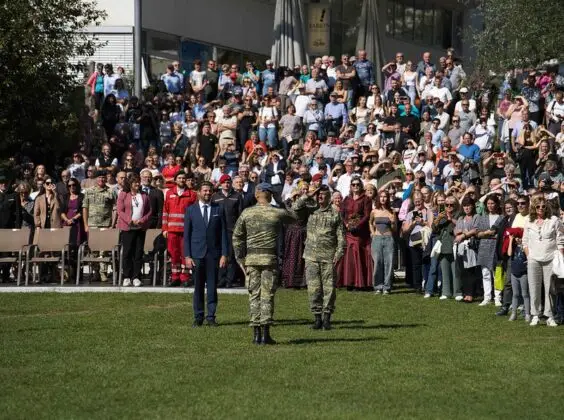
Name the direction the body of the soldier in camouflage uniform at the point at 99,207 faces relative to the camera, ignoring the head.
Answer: toward the camera

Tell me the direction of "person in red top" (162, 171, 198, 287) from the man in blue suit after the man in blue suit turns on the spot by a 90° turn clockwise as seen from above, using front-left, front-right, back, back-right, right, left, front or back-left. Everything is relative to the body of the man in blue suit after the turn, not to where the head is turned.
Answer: right

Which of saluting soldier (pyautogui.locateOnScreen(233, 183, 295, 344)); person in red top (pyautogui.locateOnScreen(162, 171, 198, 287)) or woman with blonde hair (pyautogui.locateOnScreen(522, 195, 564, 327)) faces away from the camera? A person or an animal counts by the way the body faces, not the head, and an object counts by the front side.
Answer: the saluting soldier

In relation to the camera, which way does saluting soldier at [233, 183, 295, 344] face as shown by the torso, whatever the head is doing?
away from the camera

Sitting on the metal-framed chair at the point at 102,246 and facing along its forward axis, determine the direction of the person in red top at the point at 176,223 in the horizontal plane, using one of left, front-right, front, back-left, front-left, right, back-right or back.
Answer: front-left

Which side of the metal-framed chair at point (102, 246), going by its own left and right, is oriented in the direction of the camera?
front

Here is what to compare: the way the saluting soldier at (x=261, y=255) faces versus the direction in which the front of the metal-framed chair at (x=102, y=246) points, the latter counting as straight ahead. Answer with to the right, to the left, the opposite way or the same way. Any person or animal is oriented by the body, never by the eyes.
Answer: the opposite way

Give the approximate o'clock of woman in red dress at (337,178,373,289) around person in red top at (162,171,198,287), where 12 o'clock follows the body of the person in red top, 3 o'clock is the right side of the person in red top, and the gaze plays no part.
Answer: The woman in red dress is roughly at 9 o'clock from the person in red top.

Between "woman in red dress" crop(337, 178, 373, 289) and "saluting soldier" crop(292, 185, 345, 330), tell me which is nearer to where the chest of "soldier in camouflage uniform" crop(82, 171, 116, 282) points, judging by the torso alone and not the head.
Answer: the saluting soldier

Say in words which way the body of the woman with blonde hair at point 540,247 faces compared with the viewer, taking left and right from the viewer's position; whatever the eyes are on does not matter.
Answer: facing the viewer

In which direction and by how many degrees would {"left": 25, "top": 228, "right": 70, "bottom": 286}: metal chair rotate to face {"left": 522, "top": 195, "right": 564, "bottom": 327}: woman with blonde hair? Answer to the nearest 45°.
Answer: approximately 45° to its left

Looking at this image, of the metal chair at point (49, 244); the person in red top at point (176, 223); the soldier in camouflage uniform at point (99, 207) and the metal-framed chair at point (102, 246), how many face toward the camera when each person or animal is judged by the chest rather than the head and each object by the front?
4

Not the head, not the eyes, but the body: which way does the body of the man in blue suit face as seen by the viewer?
toward the camera
